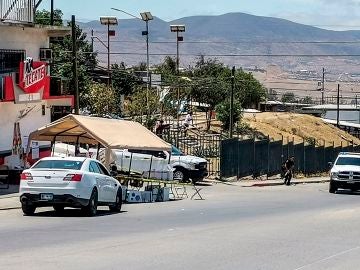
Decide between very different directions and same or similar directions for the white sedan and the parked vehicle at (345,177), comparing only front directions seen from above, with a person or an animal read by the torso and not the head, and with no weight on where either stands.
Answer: very different directions

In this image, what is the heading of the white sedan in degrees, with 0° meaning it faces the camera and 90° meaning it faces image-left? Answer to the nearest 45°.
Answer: approximately 225°

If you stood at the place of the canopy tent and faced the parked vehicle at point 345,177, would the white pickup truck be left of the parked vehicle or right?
left

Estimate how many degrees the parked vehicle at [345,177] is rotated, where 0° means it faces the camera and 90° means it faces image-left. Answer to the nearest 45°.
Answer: approximately 0°

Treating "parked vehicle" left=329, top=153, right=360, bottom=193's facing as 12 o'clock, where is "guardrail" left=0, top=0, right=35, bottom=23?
The guardrail is roughly at 2 o'clock from the parked vehicle.

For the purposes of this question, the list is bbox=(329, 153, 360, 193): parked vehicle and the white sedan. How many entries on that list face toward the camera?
1
